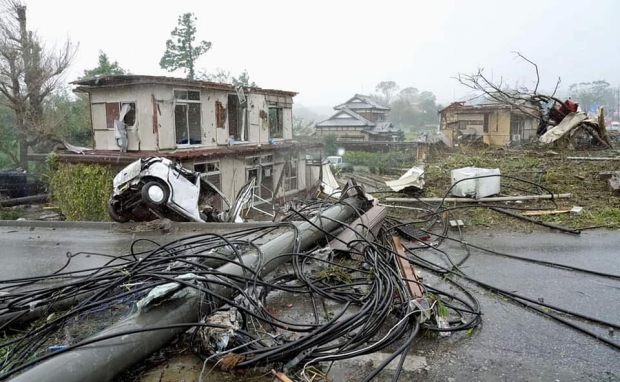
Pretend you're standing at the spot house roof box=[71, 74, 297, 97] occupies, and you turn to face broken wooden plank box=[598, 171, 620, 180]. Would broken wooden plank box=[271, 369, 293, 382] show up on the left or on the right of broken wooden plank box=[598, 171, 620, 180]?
right

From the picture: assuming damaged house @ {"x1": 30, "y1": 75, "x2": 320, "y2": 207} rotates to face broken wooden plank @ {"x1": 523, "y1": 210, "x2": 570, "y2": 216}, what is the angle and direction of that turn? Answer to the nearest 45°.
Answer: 0° — it already faces it

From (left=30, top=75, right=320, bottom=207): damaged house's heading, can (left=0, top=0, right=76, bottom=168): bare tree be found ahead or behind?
behind

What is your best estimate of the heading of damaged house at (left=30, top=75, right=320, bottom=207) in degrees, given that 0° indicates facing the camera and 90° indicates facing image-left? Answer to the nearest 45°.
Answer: approximately 315°

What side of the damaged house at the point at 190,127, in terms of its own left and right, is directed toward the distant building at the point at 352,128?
left
